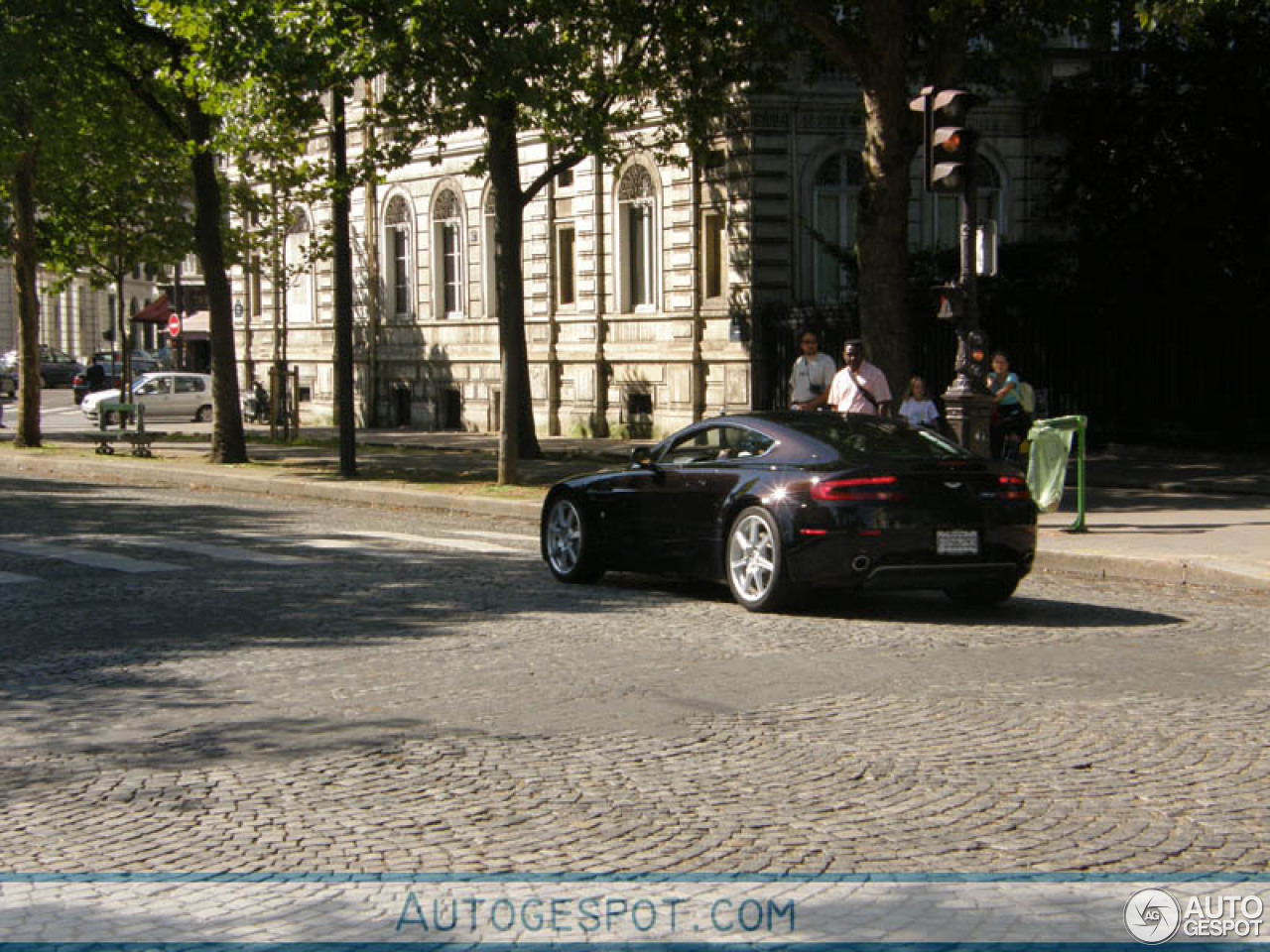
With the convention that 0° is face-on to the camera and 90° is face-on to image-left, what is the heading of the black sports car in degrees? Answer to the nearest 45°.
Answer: approximately 135°

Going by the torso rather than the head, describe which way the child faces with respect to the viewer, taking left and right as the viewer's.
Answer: facing the viewer

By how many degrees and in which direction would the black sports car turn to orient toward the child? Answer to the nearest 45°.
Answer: approximately 45° to its right

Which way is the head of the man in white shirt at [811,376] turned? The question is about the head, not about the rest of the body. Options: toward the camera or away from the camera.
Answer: toward the camera

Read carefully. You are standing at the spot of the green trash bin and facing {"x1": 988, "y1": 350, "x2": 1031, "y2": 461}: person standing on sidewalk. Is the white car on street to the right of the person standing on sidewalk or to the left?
left

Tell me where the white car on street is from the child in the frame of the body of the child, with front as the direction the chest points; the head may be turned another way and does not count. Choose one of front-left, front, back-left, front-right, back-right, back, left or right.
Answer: back-right

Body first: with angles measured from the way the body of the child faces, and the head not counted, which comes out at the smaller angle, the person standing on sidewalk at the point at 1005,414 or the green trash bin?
the green trash bin

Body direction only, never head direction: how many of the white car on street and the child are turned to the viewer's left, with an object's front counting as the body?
1

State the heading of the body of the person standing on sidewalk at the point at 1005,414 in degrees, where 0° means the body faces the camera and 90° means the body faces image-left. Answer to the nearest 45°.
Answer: approximately 45°

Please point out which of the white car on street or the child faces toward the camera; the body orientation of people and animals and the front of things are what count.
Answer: the child
